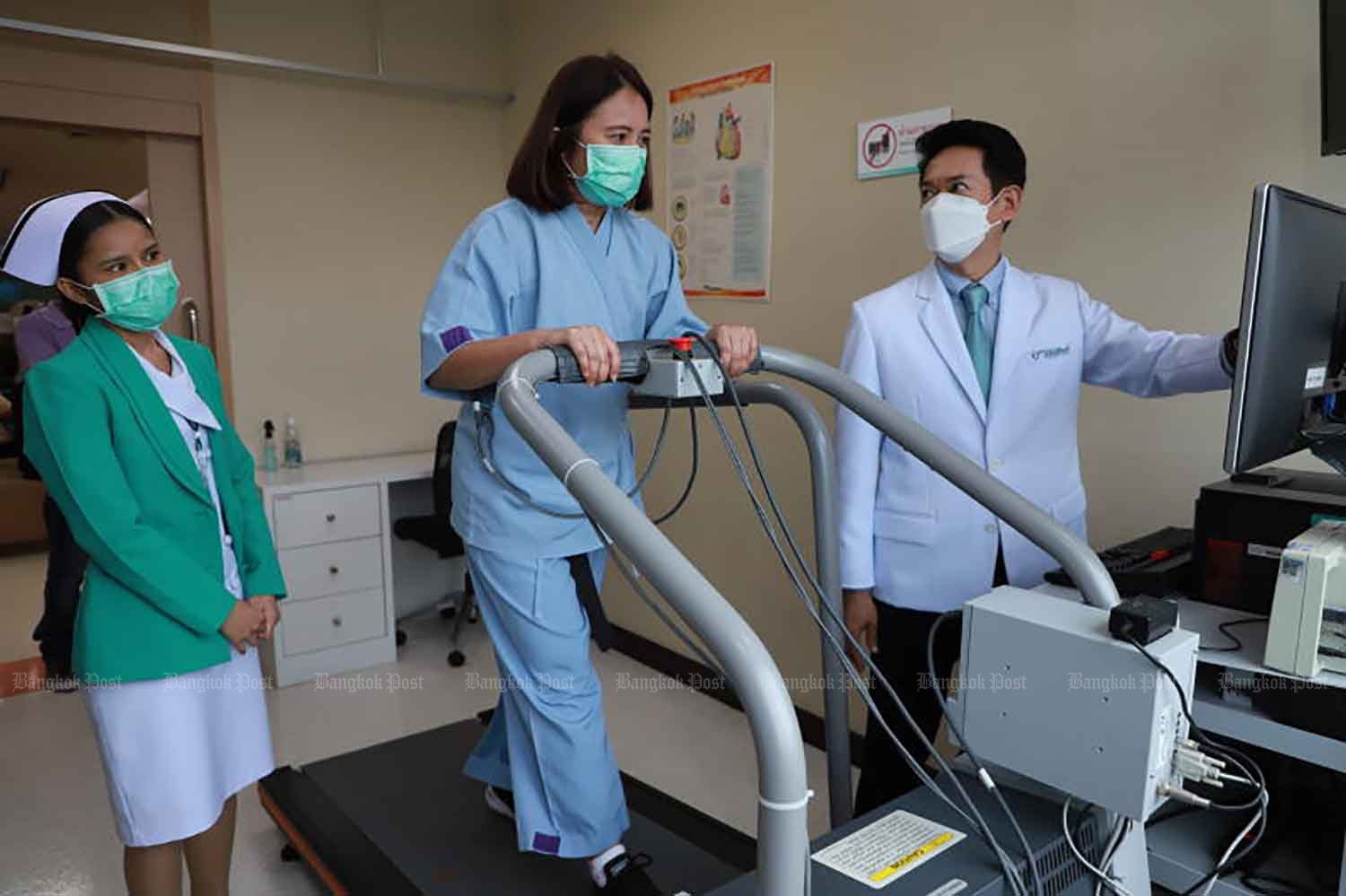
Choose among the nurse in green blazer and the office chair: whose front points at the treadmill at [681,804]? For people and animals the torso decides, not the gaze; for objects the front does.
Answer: the nurse in green blazer

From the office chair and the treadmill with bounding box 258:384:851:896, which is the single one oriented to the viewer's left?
the office chair

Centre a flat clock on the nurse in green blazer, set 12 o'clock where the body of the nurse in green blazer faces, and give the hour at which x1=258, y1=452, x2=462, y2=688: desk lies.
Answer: The desk is roughly at 8 o'clock from the nurse in green blazer.

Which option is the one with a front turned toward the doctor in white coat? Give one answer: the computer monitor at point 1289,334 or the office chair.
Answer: the computer monitor

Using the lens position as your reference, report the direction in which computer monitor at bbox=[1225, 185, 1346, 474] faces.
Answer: facing away from the viewer and to the left of the viewer

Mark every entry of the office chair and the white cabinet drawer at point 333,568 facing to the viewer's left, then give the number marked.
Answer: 1
